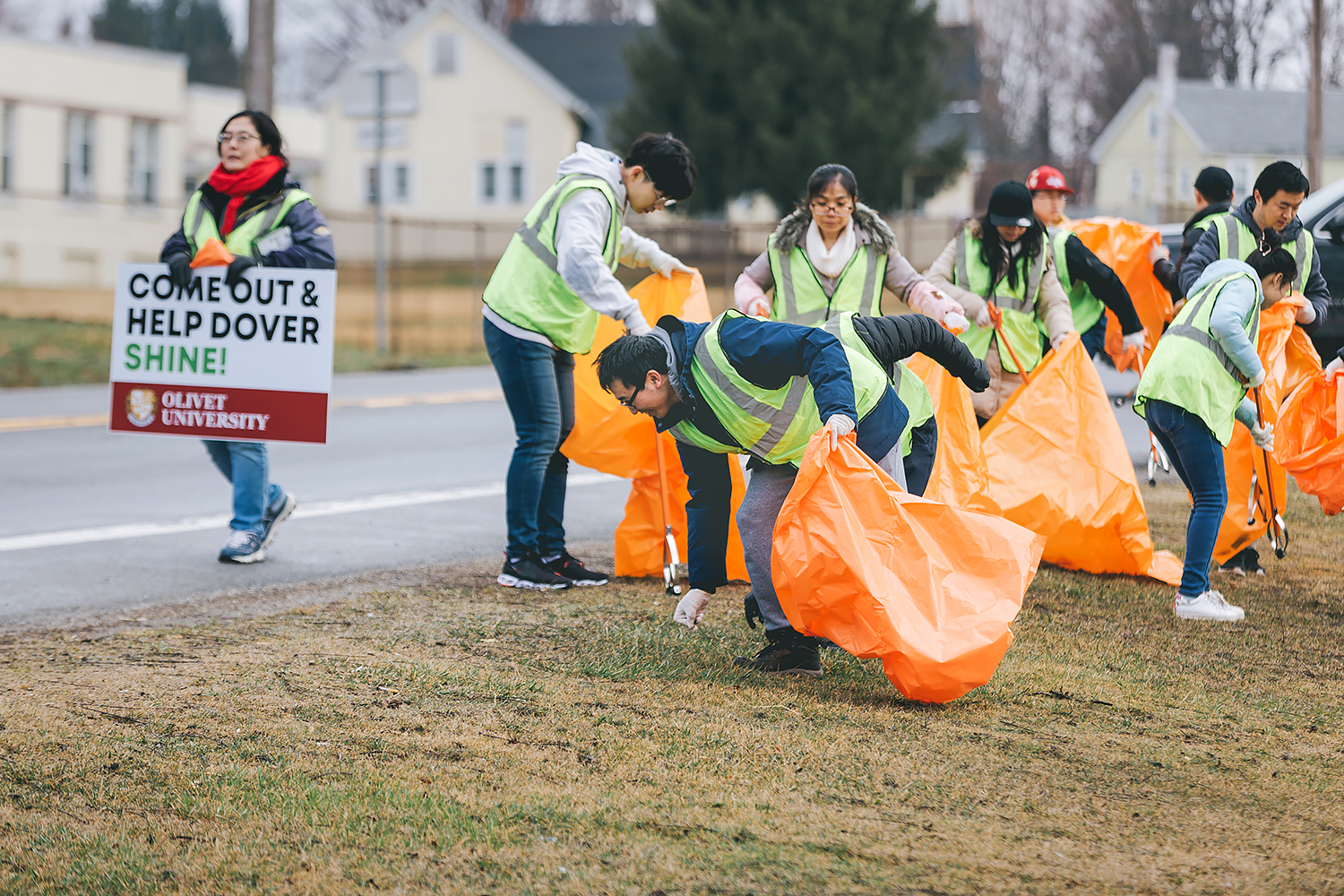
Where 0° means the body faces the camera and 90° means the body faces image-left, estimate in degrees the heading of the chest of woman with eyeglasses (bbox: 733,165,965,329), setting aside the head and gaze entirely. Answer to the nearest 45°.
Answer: approximately 0°

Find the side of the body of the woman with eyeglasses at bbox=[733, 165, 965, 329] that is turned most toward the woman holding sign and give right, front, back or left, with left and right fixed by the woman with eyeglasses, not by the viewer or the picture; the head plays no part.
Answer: right

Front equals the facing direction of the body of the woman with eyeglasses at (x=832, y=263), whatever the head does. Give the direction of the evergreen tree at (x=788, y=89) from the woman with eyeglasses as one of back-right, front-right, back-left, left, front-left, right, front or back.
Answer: back

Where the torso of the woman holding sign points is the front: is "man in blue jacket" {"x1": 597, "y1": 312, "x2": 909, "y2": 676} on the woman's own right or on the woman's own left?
on the woman's own left

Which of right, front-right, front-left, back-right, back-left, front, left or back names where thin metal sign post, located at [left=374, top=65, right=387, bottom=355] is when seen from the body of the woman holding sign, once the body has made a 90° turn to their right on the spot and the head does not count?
front-right

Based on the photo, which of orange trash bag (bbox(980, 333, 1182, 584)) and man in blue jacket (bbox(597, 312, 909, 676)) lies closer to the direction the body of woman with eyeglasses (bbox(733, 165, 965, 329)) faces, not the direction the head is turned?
the man in blue jacket

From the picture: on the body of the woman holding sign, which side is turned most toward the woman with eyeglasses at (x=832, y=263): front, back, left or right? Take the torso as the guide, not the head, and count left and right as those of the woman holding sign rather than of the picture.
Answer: left

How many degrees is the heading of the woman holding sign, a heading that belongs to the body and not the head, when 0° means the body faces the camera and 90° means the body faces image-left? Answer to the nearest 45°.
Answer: approximately 45°

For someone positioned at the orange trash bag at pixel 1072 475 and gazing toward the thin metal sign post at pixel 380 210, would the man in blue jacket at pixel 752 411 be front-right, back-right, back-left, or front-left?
back-left
